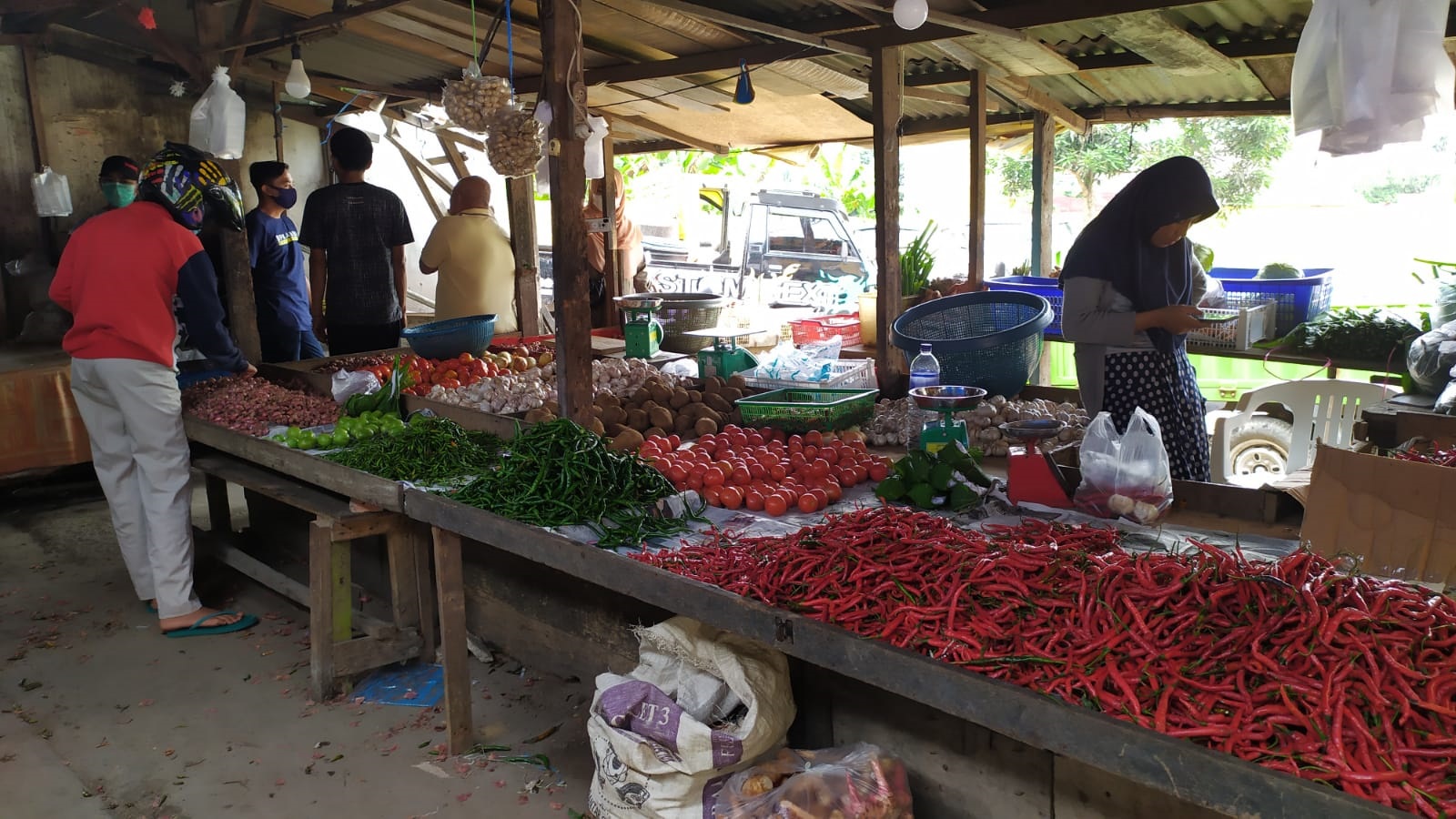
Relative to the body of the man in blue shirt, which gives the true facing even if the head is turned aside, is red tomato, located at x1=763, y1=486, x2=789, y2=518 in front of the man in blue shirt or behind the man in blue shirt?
in front

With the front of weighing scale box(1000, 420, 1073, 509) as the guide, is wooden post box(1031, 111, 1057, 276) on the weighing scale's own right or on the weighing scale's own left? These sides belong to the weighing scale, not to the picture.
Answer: on the weighing scale's own left

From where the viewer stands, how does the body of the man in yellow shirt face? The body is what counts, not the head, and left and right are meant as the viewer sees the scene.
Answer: facing away from the viewer

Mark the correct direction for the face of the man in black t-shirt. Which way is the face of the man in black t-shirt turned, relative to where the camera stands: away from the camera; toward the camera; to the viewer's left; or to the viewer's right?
away from the camera

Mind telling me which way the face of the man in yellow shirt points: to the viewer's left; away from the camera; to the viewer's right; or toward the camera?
away from the camera

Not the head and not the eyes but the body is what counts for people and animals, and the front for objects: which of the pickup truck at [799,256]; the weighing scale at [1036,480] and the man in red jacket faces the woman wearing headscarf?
the man in red jacket

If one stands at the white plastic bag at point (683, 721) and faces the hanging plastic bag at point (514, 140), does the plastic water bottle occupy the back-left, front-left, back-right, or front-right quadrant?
front-right

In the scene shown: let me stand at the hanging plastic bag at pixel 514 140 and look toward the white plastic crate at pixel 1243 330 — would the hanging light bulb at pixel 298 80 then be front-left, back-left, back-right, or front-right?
back-left

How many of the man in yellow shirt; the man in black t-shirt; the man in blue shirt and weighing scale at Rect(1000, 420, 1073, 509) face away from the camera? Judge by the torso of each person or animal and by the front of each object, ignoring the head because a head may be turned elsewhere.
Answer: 2

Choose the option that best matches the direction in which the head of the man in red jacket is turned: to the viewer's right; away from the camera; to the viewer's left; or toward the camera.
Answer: to the viewer's right
